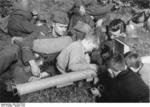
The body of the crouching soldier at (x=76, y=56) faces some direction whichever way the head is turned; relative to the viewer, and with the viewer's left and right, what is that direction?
facing to the right of the viewer

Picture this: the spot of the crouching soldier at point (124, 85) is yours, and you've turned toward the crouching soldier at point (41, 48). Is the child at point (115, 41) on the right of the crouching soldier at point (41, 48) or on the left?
right

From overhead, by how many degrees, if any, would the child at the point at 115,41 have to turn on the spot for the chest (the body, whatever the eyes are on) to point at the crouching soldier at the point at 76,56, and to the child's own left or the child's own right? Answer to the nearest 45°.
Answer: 0° — they already face them

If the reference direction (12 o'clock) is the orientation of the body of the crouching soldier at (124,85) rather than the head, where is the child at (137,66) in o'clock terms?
The child is roughly at 2 o'clock from the crouching soldier.

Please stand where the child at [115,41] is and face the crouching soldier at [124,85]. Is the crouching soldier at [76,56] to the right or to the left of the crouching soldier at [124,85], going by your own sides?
right

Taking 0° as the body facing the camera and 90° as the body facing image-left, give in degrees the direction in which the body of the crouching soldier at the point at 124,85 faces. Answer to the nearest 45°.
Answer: approximately 135°

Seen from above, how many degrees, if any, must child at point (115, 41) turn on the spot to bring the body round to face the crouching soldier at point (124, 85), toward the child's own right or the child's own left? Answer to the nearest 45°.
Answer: approximately 45° to the child's own left

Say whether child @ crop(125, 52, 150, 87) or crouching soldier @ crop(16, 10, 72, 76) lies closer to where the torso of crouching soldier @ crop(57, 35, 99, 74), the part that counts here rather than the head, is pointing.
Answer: the child
